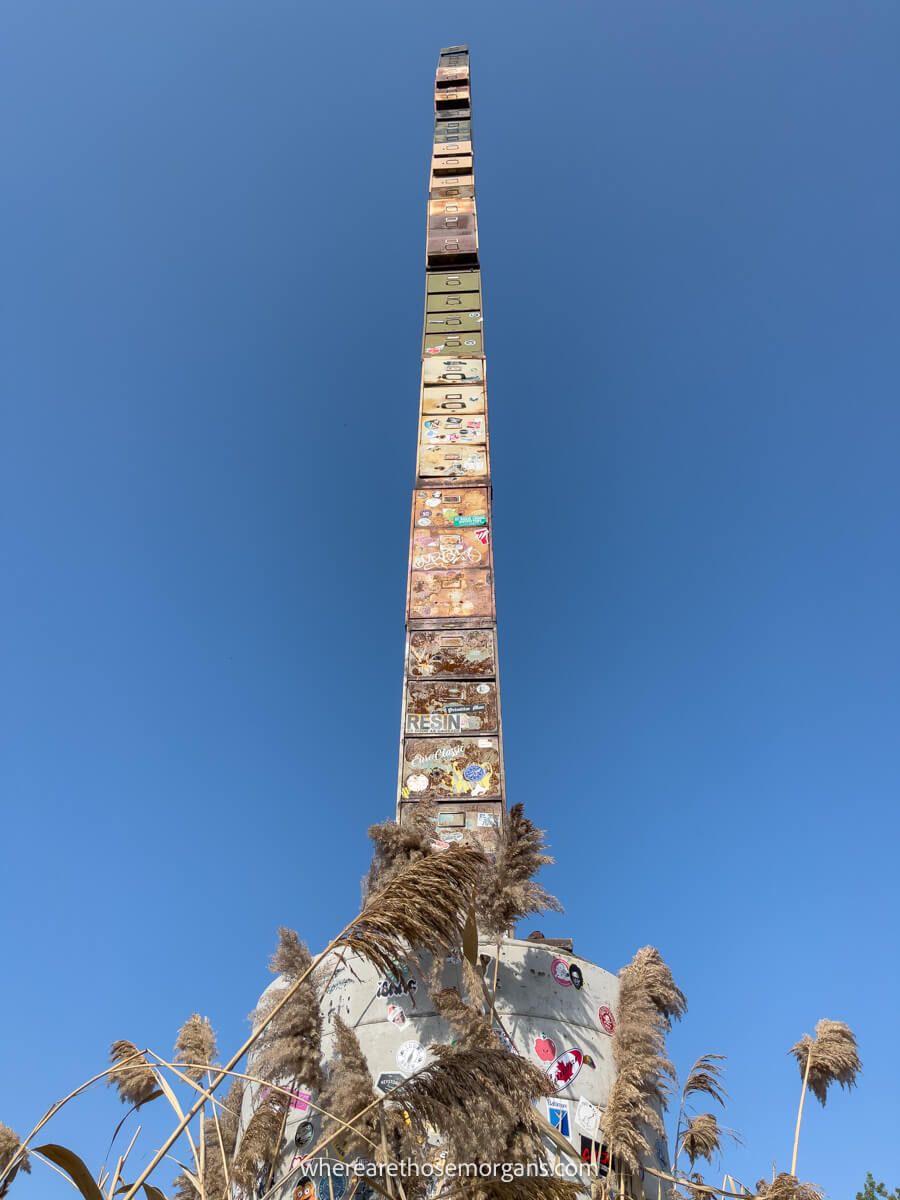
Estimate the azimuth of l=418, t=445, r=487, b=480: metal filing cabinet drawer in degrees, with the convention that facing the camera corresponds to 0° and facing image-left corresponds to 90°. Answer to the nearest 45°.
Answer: approximately 0°

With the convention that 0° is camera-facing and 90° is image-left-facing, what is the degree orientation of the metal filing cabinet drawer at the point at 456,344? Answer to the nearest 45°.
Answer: approximately 0°

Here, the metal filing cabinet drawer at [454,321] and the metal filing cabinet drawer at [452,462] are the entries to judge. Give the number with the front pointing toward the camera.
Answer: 2

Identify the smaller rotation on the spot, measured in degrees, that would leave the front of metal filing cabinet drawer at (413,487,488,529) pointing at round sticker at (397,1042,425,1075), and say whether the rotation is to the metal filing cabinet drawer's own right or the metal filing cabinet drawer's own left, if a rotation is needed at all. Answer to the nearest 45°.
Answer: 0° — it already faces it
